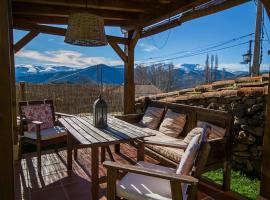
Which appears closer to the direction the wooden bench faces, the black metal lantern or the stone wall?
the black metal lantern

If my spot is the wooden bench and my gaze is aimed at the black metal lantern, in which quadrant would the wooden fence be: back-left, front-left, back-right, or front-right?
front-right

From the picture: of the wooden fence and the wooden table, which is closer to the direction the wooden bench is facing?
the wooden table

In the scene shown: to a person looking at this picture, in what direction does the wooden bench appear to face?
facing the viewer and to the left of the viewer

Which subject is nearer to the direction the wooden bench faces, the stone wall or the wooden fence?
the wooden fence

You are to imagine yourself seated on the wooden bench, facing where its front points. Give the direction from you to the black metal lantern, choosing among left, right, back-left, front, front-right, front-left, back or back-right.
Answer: front-right

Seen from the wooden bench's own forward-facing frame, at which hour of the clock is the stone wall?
The stone wall is roughly at 6 o'clock from the wooden bench.

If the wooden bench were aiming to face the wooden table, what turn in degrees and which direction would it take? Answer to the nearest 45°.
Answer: approximately 45° to its right

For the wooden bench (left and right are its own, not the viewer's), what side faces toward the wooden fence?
right
